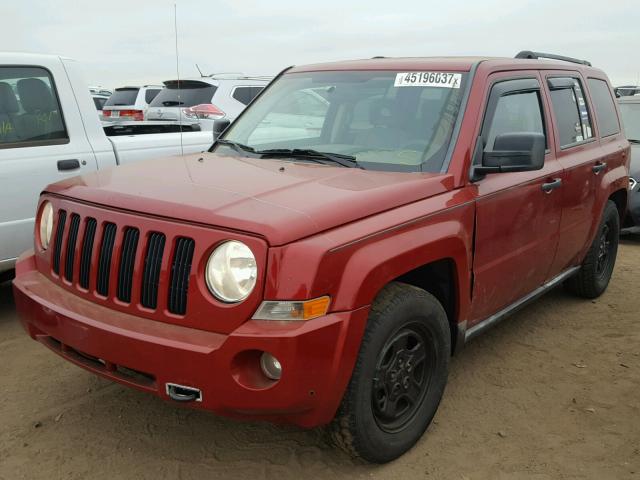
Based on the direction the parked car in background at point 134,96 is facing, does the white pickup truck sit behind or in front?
behind

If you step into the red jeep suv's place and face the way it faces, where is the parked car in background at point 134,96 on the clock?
The parked car in background is roughly at 4 o'clock from the red jeep suv.

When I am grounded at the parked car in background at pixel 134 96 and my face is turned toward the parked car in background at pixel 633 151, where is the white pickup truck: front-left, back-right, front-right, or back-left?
front-right

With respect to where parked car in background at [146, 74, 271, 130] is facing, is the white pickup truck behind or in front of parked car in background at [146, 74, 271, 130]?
behind

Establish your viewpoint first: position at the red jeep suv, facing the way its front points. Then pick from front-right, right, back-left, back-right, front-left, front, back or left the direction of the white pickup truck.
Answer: right

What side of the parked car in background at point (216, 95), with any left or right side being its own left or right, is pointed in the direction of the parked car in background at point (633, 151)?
right

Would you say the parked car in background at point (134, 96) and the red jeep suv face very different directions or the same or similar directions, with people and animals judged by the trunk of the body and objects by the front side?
very different directions

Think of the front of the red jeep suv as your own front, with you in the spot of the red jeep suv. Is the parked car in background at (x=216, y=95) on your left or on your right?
on your right

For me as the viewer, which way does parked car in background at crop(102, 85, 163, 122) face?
facing away from the viewer and to the right of the viewer

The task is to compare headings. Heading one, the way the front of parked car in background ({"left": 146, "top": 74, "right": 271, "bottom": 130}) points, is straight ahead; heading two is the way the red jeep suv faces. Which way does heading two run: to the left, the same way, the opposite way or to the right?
the opposite way

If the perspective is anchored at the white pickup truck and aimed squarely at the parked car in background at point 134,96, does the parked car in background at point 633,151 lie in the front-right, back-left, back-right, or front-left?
front-right

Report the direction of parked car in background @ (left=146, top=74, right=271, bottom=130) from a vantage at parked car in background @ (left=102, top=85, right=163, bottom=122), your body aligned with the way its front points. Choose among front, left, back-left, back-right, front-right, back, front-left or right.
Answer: back-right

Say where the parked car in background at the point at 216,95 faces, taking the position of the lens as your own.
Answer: facing away from the viewer and to the right of the viewer

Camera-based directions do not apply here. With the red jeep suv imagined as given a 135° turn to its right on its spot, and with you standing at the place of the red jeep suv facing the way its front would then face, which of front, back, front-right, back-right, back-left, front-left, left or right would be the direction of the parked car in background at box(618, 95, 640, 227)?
front-right

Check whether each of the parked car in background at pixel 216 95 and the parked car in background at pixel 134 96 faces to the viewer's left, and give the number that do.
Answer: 0

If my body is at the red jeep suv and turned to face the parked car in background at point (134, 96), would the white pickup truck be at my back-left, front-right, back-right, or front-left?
front-left
